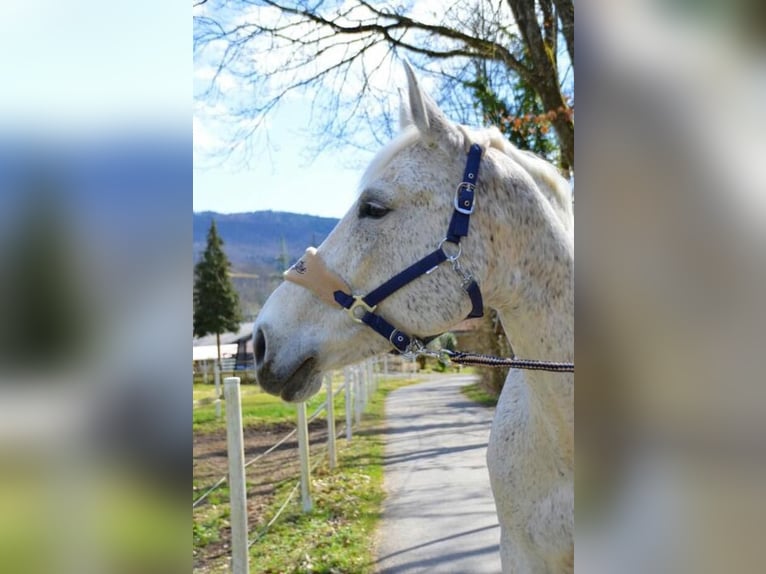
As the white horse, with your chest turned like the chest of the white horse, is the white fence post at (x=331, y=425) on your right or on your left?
on your right

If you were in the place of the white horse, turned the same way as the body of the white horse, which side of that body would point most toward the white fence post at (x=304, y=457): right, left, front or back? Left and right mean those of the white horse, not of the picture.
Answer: right

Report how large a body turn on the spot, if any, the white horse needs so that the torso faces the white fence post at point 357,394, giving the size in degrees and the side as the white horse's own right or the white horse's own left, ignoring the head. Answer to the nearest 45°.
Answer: approximately 90° to the white horse's own right

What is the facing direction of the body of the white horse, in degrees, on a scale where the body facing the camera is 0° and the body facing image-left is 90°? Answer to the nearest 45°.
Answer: approximately 90°

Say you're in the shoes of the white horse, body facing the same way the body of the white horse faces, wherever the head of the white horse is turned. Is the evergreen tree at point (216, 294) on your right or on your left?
on your right
